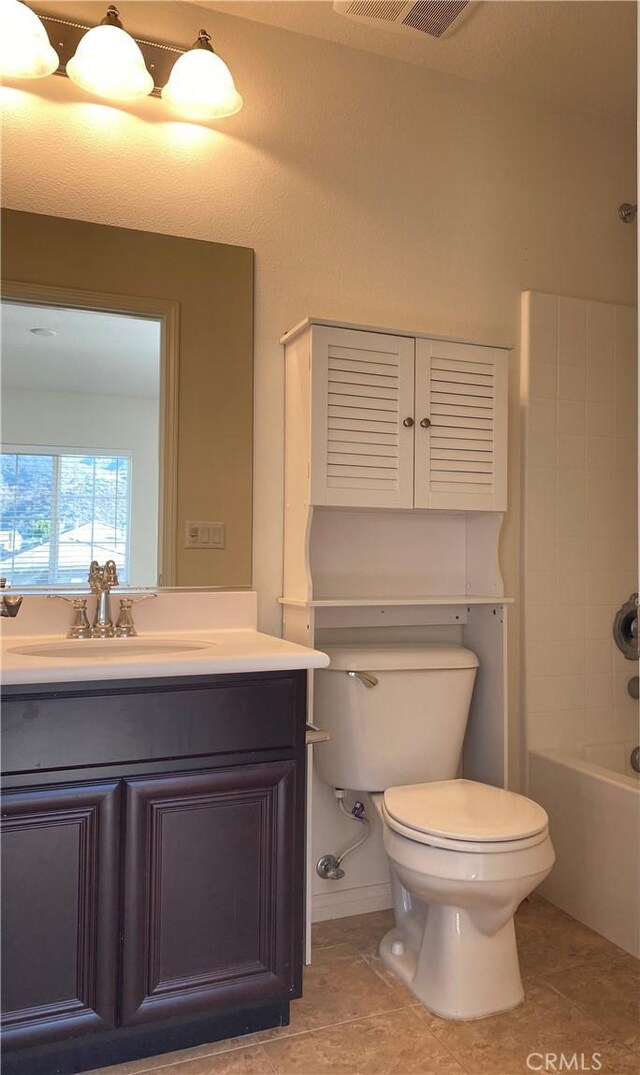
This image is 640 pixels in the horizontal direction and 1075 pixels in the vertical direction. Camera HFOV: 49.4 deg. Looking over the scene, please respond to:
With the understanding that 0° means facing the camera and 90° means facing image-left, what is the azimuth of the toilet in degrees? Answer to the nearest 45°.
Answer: approximately 315°

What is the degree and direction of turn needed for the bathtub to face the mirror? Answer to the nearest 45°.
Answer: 0° — it already faces it

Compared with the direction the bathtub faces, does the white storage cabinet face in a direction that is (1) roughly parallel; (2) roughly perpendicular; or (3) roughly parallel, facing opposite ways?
roughly perpendicular

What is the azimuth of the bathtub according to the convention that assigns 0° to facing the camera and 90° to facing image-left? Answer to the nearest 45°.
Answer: approximately 45°

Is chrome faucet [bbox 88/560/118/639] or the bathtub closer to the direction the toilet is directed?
the bathtub

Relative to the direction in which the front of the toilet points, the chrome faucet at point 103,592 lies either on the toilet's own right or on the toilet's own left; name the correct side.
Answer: on the toilet's own right

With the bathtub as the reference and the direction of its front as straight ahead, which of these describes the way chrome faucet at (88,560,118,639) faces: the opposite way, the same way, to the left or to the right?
to the left

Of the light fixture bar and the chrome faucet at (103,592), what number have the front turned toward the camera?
2

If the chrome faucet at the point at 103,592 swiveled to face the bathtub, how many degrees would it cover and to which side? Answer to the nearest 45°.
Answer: approximately 90° to its left

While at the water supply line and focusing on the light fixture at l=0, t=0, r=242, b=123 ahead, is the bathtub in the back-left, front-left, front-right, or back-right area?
back-left

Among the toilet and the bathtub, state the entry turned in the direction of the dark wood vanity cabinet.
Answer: the bathtub
